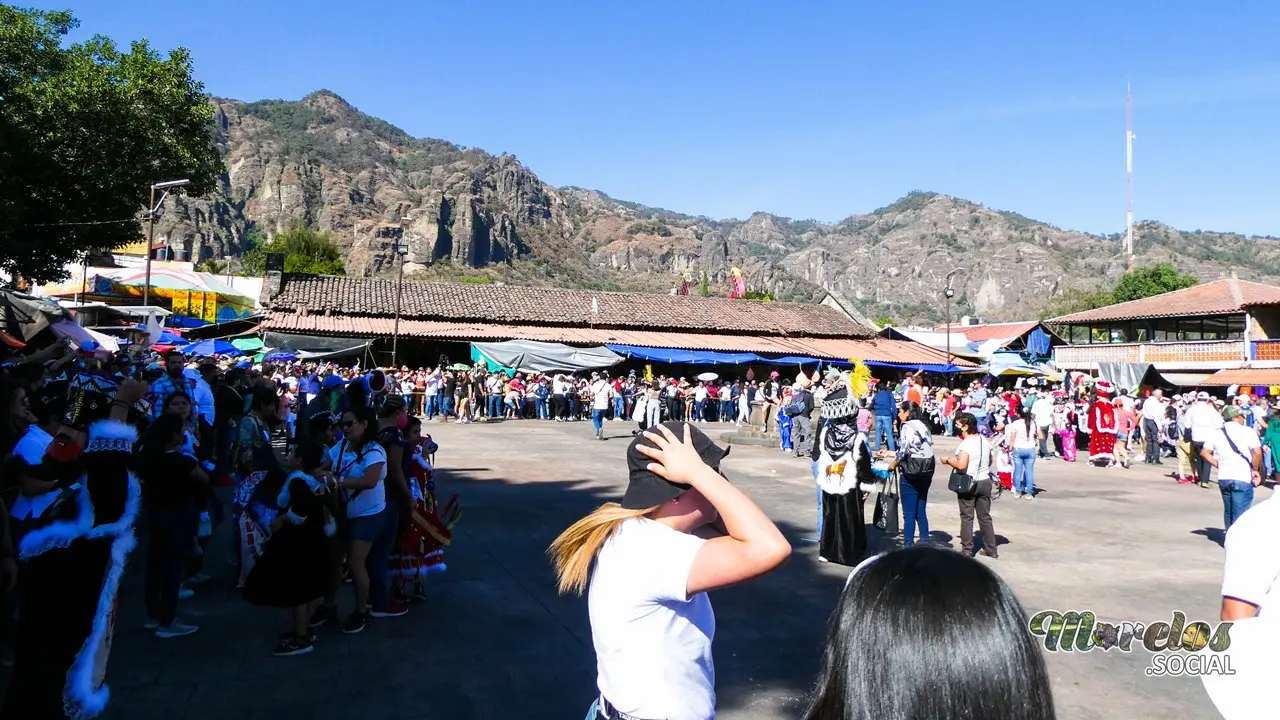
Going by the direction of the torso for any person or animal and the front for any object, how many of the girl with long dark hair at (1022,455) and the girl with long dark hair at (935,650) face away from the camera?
2

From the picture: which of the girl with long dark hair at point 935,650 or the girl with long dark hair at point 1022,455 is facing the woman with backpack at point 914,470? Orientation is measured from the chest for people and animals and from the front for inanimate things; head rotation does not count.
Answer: the girl with long dark hair at point 935,650

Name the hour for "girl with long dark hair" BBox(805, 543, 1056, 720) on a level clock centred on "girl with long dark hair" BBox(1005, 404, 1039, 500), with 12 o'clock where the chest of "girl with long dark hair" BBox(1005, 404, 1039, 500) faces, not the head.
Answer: "girl with long dark hair" BBox(805, 543, 1056, 720) is roughly at 6 o'clock from "girl with long dark hair" BBox(1005, 404, 1039, 500).

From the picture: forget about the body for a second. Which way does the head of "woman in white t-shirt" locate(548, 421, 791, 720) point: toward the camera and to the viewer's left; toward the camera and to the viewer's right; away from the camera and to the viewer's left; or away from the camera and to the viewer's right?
away from the camera and to the viewer's right

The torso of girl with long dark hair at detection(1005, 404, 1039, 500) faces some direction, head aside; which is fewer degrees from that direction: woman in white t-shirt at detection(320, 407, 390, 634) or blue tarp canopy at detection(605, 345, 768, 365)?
the blue tarp canopy

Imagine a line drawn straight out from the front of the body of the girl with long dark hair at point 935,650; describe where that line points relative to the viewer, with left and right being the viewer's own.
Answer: facing away from the viewer

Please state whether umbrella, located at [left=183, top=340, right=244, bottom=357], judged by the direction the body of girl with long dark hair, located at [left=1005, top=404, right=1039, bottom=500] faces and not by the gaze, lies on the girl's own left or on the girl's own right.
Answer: on the girl's own left

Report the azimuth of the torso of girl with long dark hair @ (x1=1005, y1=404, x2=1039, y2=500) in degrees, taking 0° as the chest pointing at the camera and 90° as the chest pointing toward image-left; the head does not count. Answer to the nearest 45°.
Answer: approximately 180°

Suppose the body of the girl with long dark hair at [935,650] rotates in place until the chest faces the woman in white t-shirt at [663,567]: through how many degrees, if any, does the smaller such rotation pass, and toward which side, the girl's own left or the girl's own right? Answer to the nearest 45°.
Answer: approximately 45° to the girl's own left

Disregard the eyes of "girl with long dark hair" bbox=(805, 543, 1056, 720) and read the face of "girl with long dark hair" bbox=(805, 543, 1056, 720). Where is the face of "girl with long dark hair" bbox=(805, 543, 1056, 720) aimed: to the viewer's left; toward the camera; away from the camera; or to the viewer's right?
away from the camera

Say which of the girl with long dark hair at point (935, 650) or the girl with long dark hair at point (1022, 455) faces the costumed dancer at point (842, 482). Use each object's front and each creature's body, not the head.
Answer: the girl with long dark hair at point (935, 650)

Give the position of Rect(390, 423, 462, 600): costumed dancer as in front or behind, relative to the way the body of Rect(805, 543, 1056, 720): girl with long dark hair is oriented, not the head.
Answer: in front
